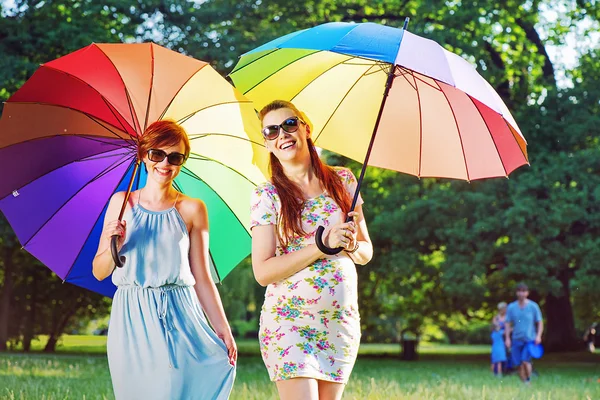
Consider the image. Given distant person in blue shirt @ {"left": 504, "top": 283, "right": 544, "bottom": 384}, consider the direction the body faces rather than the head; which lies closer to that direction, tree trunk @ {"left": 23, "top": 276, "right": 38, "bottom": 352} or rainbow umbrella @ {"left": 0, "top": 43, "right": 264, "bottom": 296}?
the rainbow umbrella

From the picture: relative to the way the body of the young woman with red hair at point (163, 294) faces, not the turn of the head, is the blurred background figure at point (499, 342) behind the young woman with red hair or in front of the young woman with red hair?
behind

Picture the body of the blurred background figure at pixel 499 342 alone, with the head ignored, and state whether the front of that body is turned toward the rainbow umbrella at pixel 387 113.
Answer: yes

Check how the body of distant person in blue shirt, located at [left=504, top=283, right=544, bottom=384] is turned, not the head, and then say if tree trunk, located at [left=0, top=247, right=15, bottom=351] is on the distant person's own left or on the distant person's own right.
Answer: on the distant person's own right

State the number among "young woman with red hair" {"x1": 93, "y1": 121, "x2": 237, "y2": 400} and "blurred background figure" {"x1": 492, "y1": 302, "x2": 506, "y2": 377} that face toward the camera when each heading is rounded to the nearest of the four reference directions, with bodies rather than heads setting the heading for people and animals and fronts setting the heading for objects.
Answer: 2

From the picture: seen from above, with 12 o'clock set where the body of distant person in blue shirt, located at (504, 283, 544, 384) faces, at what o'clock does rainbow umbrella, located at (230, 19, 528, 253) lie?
The rainbow umbrella is roughly at 12 o'clock from the distant person in blue shirt.

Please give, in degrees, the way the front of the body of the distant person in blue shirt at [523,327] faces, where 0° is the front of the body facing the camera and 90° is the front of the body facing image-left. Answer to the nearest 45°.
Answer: approximately 0°
